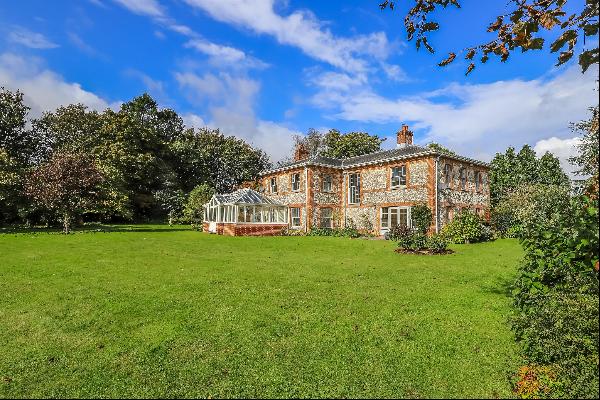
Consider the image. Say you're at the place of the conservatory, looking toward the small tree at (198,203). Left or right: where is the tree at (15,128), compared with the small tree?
left

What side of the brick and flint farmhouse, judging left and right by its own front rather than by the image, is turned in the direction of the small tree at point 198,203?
right

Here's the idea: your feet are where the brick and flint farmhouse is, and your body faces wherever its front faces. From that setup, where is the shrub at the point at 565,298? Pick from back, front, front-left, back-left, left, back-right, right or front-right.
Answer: front-left

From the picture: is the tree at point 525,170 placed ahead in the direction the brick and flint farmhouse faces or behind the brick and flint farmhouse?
behind

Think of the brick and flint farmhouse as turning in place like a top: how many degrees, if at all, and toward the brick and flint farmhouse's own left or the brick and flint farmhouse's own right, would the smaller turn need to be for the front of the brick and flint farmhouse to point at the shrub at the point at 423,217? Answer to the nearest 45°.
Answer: approximately 90° to the brick and flint farmhouse's own left

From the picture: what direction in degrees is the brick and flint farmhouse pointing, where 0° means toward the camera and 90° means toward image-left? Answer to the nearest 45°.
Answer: approximately 45°
